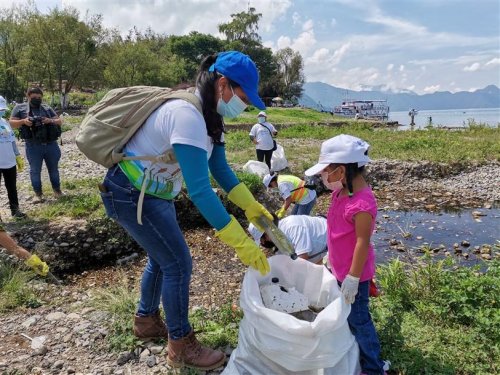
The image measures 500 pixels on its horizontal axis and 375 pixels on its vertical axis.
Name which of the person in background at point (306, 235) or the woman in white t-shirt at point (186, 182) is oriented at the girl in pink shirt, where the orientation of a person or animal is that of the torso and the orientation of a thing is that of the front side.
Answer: the woman in white t-shirt

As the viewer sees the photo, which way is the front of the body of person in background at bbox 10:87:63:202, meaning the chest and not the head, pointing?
toward the camera

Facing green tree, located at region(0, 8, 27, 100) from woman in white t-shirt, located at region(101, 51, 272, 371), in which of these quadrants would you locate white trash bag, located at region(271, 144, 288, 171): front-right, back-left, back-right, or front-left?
front-right

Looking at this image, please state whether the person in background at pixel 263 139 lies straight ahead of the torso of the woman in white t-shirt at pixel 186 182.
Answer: no

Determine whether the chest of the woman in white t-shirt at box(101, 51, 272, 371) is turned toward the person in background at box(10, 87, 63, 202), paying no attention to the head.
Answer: no

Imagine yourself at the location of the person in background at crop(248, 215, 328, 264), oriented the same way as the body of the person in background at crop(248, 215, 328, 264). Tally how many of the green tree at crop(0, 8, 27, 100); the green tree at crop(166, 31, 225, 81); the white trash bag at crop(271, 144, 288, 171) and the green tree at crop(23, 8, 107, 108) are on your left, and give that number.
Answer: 0

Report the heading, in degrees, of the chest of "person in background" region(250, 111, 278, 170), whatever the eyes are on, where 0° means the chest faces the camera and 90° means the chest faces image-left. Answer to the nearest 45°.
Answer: approximately 0°

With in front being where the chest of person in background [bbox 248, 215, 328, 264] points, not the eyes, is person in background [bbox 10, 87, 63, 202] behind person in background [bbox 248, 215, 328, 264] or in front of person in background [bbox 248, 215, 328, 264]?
in front

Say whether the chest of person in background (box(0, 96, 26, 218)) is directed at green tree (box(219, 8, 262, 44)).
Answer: no

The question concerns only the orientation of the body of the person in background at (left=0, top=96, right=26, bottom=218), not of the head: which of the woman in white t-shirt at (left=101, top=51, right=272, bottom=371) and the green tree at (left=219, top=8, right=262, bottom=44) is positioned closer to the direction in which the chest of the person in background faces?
the woman in white t-shirt

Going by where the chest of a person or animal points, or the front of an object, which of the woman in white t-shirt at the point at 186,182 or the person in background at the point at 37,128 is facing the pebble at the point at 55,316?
the person in background

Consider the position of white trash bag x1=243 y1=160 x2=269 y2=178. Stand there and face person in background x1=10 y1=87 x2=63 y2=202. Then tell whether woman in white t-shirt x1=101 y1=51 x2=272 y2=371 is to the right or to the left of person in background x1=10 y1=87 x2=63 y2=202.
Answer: left

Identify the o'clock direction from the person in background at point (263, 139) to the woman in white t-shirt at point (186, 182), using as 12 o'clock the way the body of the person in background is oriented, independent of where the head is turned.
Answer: The woman in white t-shirt is roughly at 12 o'clock from the person in background.

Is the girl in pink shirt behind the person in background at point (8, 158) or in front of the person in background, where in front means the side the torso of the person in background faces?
in front

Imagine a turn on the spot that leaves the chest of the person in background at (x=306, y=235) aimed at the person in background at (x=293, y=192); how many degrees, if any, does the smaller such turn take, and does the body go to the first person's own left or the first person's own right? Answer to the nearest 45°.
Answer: approximately 90° to the first person's own right

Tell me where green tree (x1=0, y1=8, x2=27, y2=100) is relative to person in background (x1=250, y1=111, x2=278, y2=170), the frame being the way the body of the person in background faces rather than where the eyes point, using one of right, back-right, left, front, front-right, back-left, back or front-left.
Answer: back-right

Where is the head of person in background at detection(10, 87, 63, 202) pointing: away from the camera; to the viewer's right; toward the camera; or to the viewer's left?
toward the camera

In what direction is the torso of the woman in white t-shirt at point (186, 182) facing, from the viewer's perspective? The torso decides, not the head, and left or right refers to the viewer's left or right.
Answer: facing to the right of the viewer

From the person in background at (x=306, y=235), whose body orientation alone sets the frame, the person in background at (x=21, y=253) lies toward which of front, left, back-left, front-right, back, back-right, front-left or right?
front

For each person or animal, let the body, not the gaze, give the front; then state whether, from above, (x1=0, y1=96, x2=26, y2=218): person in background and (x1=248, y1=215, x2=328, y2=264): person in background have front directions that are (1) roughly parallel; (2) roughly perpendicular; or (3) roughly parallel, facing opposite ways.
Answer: roughly parallel, facing opposite ways

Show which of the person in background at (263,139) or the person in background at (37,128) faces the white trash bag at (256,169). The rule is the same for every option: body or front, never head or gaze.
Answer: the person in background at (263,139)
